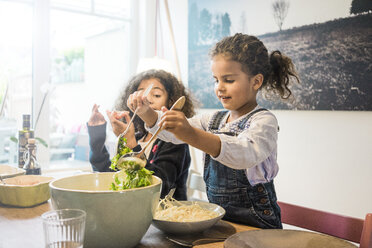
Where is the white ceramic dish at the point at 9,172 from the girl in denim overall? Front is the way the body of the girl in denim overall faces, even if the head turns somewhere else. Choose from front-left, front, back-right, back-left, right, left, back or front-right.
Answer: front-right

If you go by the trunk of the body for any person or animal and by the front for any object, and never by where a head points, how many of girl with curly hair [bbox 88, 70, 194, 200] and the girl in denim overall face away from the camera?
0

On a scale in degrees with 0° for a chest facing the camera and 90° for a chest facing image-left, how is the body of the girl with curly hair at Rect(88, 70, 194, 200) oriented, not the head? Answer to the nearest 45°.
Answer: approximately 45°

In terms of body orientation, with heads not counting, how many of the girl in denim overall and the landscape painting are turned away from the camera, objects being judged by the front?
0

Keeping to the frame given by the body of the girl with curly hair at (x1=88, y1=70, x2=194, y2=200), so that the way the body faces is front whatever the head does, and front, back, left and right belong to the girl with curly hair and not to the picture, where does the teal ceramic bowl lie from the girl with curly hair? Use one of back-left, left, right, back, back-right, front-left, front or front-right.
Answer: front-left

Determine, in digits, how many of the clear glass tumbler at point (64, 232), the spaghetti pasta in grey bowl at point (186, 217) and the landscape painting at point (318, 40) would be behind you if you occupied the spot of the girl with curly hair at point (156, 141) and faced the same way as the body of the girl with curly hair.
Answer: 1

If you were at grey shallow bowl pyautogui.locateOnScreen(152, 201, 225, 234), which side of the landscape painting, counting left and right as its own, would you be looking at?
front

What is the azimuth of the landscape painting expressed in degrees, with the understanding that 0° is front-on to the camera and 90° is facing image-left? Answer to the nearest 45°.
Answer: approximately 0°

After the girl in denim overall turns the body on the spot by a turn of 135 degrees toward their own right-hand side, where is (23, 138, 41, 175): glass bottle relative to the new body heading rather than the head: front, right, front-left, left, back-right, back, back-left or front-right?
left

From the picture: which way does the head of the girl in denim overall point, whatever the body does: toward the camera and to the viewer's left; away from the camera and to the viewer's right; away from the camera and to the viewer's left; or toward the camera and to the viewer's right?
toward the camera and to the viewer's left
